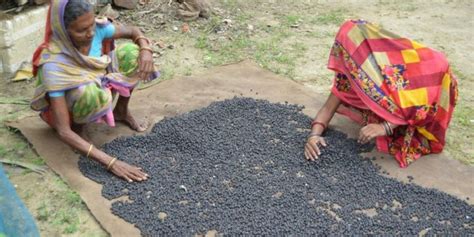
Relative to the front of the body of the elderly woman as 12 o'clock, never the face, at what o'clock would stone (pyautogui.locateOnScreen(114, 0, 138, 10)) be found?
The stone is roughly at 8 o'clock from the elderly woman.

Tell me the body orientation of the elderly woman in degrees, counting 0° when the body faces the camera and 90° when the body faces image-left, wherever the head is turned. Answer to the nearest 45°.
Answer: approximately 315°

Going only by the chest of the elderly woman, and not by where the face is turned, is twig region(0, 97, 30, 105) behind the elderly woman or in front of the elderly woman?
behind

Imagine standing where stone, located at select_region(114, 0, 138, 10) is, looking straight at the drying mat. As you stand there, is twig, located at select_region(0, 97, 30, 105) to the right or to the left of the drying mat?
right

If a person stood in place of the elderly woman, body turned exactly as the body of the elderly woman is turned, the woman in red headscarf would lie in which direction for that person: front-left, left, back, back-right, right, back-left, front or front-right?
front-left

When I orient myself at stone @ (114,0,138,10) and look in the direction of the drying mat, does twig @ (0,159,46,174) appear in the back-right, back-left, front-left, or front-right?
front-right

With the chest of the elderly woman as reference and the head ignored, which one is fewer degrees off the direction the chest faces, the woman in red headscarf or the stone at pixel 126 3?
the woman in red headscarf
